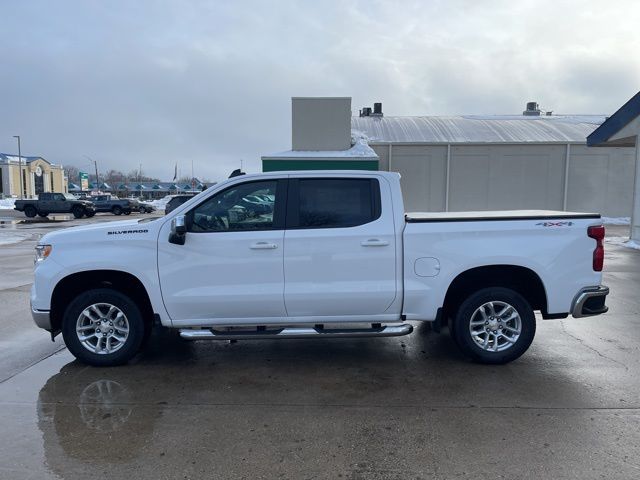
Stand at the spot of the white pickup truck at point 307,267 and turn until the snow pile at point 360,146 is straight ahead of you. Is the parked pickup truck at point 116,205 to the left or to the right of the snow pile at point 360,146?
left

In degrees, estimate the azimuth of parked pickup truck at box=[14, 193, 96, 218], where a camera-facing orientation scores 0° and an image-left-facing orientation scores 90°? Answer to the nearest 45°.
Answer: approximately 315°

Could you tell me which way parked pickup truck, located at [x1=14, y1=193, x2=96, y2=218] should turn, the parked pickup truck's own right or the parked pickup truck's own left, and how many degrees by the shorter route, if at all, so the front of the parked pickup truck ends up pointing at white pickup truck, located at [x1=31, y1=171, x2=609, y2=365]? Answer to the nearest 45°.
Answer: approximately 45° to the parked pickup truck's own right

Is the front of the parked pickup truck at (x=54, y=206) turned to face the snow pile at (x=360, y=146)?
yes

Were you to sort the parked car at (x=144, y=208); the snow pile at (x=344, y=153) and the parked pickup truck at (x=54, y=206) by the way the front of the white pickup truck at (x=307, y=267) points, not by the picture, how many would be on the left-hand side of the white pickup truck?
0

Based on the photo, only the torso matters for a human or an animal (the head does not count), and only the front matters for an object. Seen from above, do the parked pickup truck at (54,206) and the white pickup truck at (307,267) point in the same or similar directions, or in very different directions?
very different directions

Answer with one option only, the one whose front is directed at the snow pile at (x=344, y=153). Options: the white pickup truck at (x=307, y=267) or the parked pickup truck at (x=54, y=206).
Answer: the parked pickup truck

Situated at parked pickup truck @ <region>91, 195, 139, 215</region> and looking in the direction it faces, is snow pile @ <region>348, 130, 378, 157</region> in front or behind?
in front

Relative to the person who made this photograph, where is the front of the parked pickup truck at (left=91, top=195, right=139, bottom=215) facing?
facing the viewer and to the right of the viewer

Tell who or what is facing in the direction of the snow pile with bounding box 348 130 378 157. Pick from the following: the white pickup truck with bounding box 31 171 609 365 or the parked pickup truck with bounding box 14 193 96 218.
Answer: the parked pickup truck

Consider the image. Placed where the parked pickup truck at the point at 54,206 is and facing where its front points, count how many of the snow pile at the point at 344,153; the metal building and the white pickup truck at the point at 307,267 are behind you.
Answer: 0

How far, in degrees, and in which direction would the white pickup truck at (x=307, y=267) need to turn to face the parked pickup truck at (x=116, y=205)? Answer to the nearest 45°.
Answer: approximately 45° to its right

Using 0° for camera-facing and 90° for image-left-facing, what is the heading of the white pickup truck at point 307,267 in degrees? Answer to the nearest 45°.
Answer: approximately 90°
